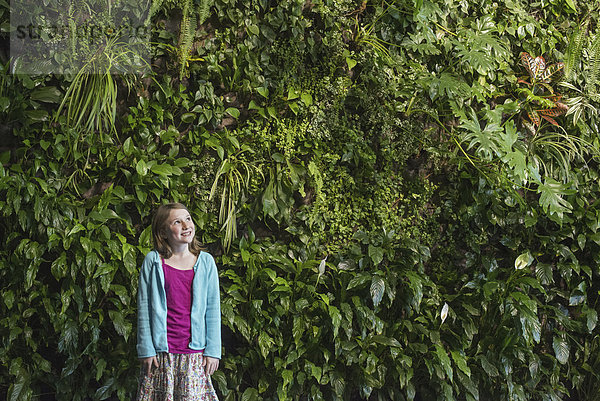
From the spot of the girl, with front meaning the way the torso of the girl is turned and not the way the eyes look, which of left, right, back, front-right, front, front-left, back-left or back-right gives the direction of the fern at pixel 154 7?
back

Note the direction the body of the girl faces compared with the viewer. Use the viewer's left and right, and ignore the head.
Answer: facing the viewer

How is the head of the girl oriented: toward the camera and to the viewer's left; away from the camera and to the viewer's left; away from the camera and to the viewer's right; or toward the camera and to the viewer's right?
toward the camera and to the viewer's right
